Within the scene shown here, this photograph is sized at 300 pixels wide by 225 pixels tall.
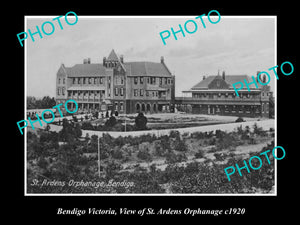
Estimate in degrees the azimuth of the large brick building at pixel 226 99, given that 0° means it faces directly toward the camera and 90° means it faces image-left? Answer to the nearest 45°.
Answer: approximately 0°

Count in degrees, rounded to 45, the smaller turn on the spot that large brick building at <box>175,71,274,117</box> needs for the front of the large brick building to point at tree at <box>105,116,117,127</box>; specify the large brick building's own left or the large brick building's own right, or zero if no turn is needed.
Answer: approximately 90° to the large brick building's own right

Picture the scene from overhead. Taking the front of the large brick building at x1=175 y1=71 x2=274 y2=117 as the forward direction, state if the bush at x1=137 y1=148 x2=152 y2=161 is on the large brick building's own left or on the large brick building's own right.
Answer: on the large brick building's own right
